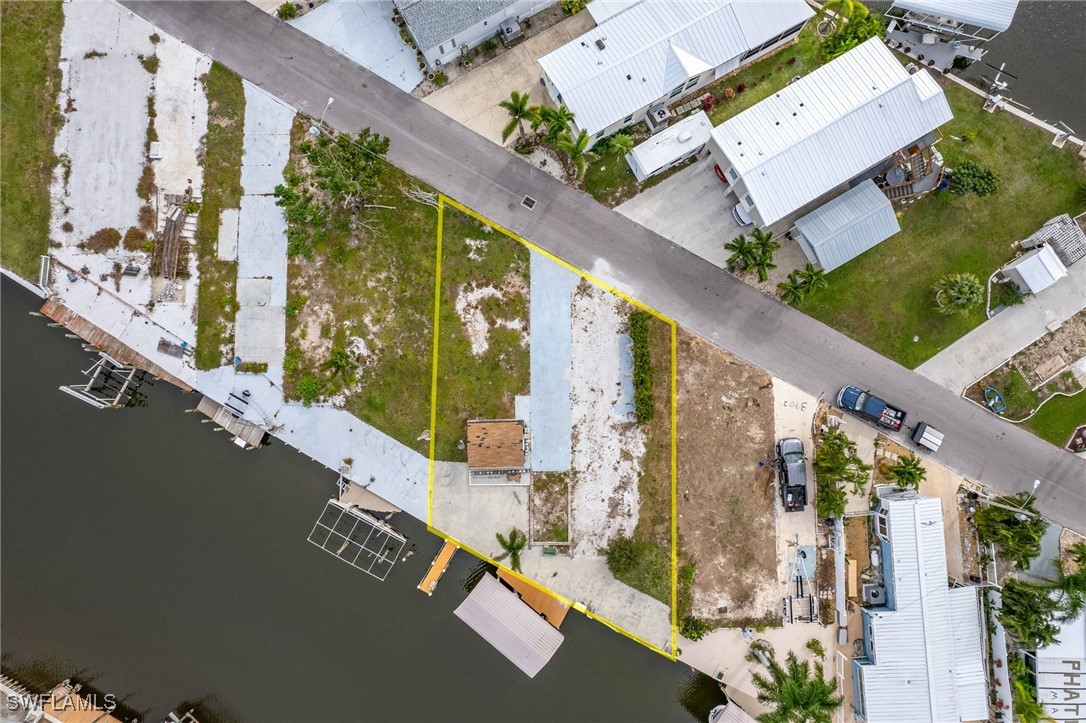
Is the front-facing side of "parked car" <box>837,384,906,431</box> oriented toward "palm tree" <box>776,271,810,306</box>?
no

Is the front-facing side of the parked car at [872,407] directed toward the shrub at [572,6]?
no

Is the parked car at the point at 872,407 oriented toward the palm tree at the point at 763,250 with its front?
no
